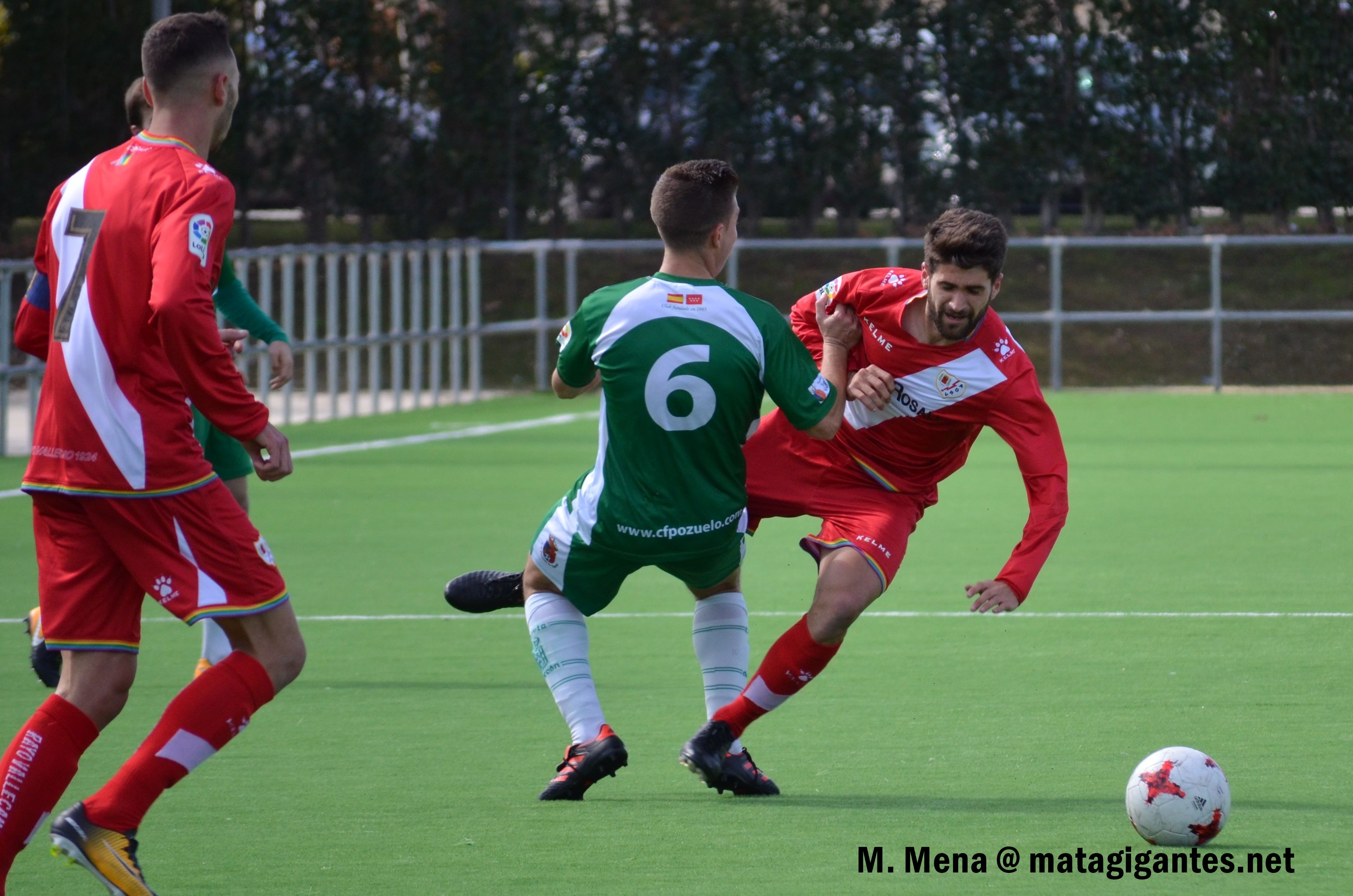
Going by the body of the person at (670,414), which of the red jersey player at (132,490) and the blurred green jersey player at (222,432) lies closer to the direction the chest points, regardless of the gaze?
the blurred green jersey player

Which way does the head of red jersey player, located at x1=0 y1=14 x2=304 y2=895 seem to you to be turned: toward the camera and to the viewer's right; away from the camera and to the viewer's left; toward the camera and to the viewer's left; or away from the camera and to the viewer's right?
away from the camera and to the viewer's right

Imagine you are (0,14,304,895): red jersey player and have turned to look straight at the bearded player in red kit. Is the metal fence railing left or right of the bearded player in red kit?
left

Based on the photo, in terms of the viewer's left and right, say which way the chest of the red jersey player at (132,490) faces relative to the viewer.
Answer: facing away from the viewer and to the right of the viewer

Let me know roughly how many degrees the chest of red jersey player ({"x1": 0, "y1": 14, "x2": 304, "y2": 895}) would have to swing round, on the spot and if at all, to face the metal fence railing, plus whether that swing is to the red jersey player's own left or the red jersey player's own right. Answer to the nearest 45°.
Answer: approximately 45° to the red jersey player's own left

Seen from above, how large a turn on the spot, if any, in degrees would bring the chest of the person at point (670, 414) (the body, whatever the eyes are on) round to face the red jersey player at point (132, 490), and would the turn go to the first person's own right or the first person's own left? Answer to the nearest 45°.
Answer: approximately 135° to the first person's own left

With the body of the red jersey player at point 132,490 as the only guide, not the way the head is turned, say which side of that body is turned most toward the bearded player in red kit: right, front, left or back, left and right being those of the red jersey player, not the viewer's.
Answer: front

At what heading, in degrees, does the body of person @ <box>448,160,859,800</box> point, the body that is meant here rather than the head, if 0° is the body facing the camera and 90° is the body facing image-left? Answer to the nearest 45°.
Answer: approximately 180°

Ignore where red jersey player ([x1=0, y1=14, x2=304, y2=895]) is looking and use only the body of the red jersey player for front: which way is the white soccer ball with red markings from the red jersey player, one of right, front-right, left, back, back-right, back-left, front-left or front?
front-right

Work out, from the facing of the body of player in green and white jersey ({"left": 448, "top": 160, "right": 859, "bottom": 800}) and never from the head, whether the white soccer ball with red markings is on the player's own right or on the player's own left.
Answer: on the player's own right

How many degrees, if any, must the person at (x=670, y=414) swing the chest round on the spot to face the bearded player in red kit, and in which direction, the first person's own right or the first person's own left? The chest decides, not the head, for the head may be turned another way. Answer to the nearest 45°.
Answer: approximately 45° to the first person's own right

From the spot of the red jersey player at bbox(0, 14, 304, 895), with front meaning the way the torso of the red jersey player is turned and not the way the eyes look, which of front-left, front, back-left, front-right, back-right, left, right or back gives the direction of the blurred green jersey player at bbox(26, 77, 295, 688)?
front-left
